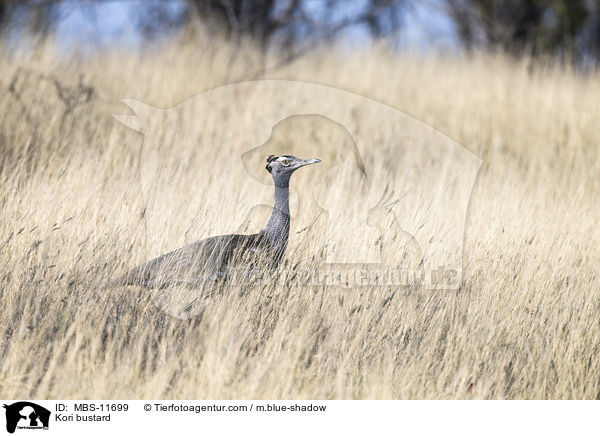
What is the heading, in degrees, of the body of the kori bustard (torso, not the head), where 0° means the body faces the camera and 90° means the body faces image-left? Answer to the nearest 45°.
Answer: approximately 270°

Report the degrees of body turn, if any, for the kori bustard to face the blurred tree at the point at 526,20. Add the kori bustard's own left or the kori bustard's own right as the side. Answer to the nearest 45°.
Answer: approximately 45° to the kori bustard's own left
